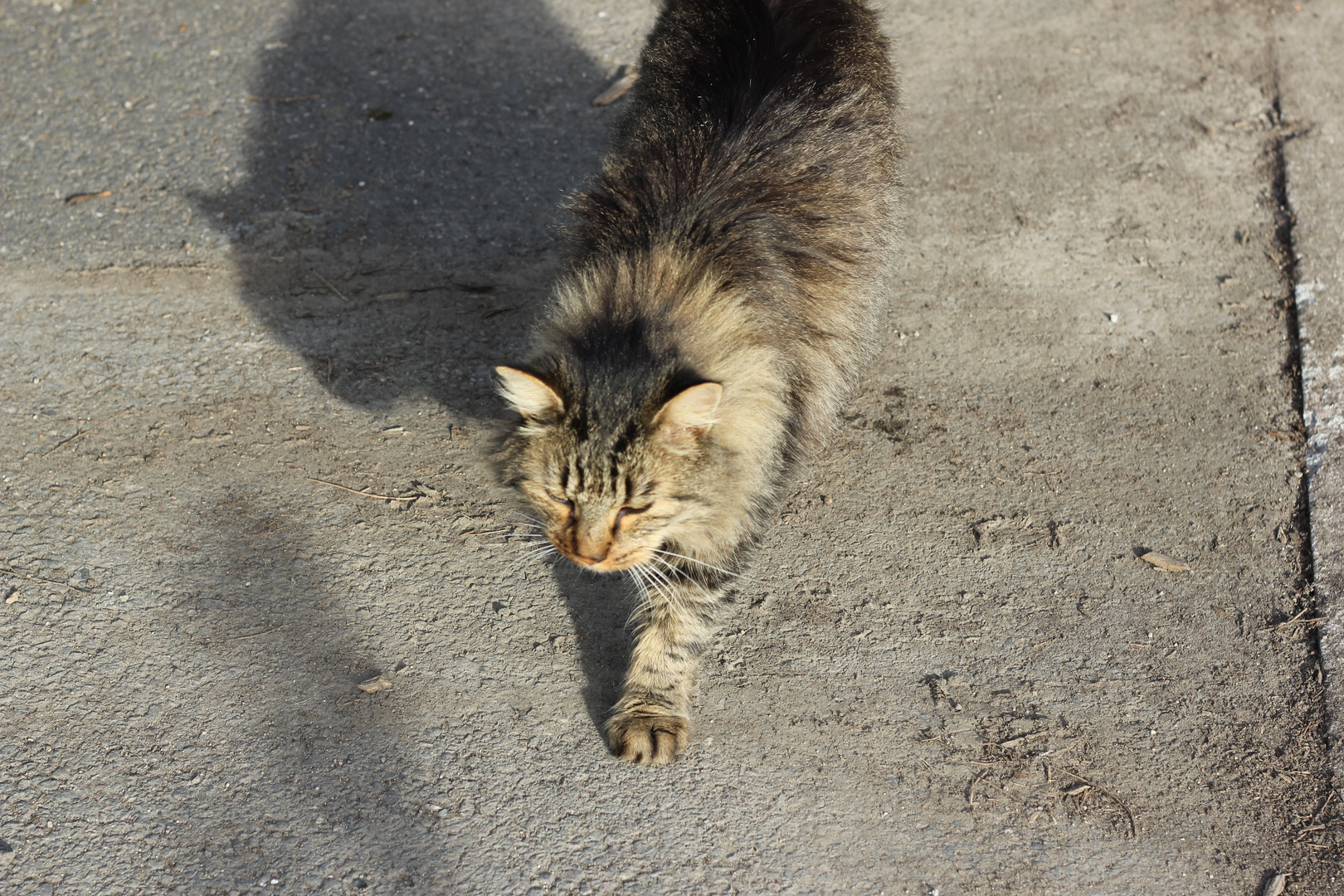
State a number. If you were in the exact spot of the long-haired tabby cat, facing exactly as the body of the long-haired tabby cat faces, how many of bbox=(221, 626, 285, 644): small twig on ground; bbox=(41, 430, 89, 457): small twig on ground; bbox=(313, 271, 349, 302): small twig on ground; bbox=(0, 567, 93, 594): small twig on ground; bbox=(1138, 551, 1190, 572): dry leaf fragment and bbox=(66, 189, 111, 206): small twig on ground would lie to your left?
1

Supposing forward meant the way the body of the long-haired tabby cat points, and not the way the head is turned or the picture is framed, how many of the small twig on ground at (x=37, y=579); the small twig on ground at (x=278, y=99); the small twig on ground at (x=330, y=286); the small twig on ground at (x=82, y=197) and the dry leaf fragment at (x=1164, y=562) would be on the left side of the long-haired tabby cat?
1

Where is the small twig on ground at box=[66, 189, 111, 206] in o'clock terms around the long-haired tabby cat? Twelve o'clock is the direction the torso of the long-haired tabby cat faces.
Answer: The small twig on ground is roughly at 4 o'clock from the long-haired tabby cat.

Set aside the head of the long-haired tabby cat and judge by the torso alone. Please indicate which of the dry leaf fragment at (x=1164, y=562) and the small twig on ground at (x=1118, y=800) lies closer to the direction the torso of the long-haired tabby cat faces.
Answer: the small twig on ground

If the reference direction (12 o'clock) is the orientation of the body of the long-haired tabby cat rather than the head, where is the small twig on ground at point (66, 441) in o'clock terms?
The small twig on ground is roughly at 3 o'clock from the long-haired tabby cat.

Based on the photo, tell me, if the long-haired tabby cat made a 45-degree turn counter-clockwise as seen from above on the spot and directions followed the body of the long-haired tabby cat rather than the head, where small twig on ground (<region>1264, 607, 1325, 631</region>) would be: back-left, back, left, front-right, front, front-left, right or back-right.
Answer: front-left

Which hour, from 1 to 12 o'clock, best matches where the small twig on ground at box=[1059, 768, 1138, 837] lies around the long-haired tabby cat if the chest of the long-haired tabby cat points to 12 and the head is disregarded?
The small twig on ground is roughly at 10 o'clock from the long-haired tabby cat.

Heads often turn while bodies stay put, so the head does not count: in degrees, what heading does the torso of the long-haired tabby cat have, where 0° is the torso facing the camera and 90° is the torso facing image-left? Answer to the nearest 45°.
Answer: approximately 0°

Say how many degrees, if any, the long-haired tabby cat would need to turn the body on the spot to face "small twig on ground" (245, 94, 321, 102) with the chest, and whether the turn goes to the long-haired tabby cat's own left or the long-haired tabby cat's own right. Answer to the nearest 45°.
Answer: approximately 135° to the long-haired tabby cat's own right

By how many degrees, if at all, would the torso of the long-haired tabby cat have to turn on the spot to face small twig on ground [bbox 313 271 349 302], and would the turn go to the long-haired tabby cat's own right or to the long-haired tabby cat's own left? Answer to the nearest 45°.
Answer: approximately 135° to the long-haired tabby cat's own right

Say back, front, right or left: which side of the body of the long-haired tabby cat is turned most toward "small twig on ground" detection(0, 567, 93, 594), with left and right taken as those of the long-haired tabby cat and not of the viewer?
right

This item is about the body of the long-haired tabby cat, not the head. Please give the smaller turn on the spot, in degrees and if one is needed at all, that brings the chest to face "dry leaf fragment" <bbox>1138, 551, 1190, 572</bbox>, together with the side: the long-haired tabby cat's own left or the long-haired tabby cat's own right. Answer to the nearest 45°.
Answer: approximately 90° to the long-haired tabby cat's own left
